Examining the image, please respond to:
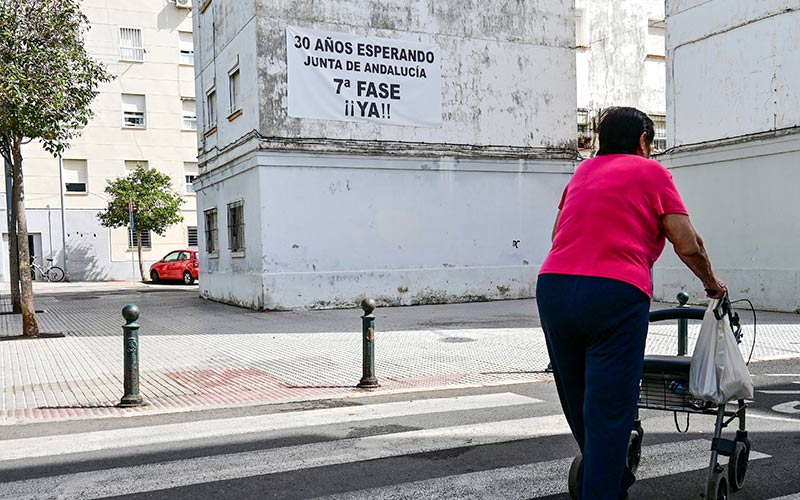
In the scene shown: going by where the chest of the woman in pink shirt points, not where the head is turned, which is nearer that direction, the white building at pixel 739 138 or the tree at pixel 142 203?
the white building

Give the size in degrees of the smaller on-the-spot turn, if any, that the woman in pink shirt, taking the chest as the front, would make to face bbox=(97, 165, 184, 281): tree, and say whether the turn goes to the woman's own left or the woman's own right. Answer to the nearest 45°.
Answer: approximately 90° to the woman's own left

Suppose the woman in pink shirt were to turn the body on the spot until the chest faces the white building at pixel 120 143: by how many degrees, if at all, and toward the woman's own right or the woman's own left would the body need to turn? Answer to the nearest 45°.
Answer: approximately 90° to the woman's own left

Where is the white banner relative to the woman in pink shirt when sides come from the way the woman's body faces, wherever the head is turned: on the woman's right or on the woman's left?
on the woman's left

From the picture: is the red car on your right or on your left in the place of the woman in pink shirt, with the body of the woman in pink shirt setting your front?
on your left

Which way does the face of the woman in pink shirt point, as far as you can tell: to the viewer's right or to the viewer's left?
to the viewer's right

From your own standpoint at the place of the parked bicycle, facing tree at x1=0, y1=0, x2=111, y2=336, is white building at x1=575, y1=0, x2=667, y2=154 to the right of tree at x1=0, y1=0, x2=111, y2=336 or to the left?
left

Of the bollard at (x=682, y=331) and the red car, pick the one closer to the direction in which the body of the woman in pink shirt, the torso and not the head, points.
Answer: the bollard

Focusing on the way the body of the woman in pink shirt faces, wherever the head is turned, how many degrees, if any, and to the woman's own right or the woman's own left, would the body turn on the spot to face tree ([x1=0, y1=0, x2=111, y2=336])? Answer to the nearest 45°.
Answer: approximately 90° to the woman's own left

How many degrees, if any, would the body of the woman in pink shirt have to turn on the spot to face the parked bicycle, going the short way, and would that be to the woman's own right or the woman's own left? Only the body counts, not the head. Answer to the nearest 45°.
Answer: approximately 90° to the woman's own left

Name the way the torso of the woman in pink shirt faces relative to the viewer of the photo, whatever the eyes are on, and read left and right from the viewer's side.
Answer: facing away from the viewer and to the right of the viewer
